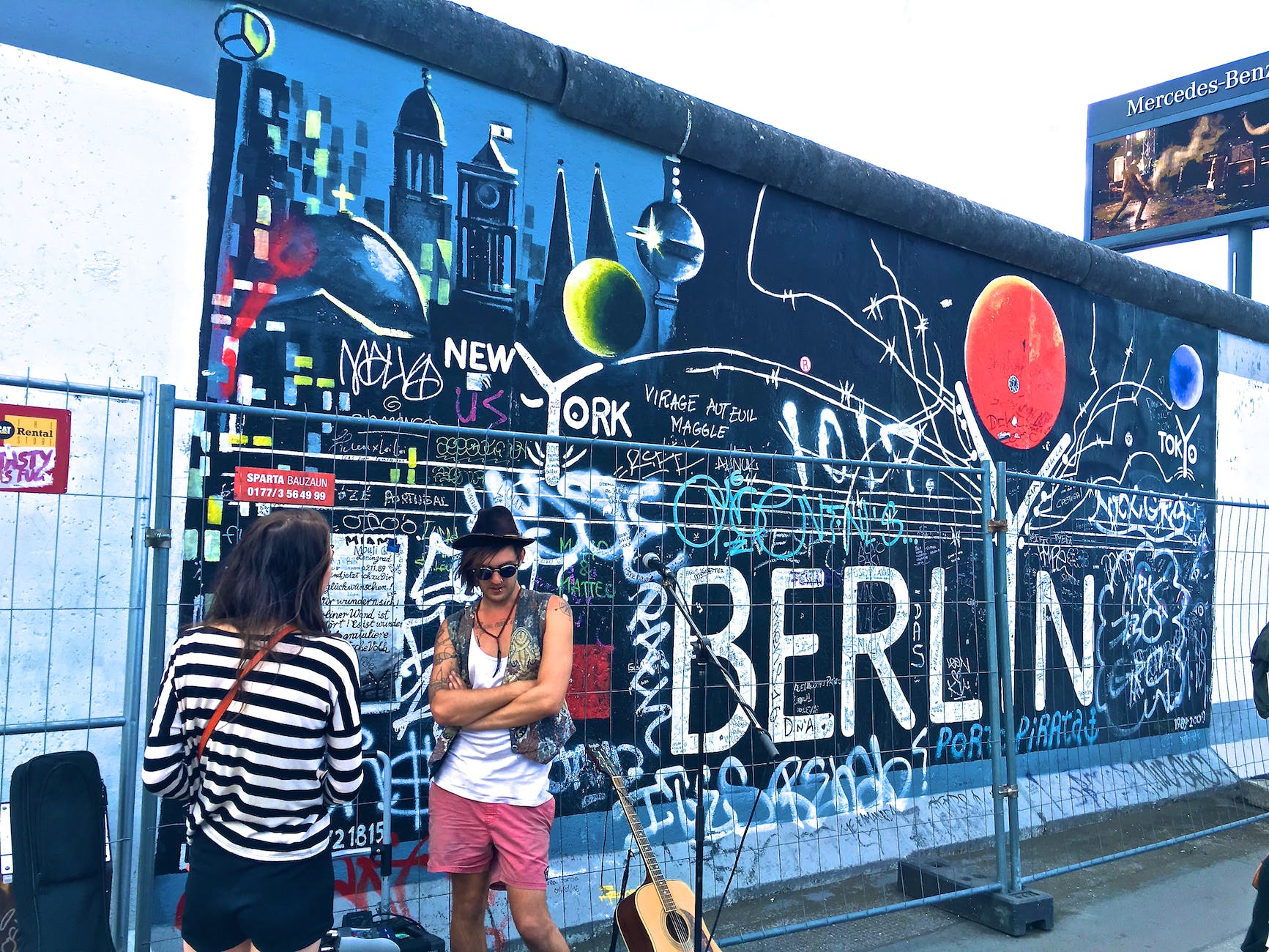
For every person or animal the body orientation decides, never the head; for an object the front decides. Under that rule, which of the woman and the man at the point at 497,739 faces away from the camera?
the woman

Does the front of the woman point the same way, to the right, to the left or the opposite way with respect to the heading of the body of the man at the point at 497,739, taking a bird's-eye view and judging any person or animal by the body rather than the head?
the opposite way

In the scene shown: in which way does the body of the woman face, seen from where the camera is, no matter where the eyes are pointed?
away from the camera

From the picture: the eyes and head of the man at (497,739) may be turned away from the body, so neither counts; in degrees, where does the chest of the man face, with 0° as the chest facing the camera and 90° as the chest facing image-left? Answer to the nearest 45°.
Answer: approximately 0°

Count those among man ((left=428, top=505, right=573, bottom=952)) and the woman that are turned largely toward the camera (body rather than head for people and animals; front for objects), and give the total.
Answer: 1

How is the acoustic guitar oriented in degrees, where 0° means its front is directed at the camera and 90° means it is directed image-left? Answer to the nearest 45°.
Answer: approximately 315°

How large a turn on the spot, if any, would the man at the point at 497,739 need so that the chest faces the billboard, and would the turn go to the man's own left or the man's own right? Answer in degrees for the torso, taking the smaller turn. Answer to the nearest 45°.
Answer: approximately 135° to the man's own left
